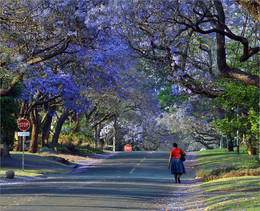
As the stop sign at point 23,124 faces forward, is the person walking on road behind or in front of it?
in front

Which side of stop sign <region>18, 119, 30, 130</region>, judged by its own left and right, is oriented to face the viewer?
front
